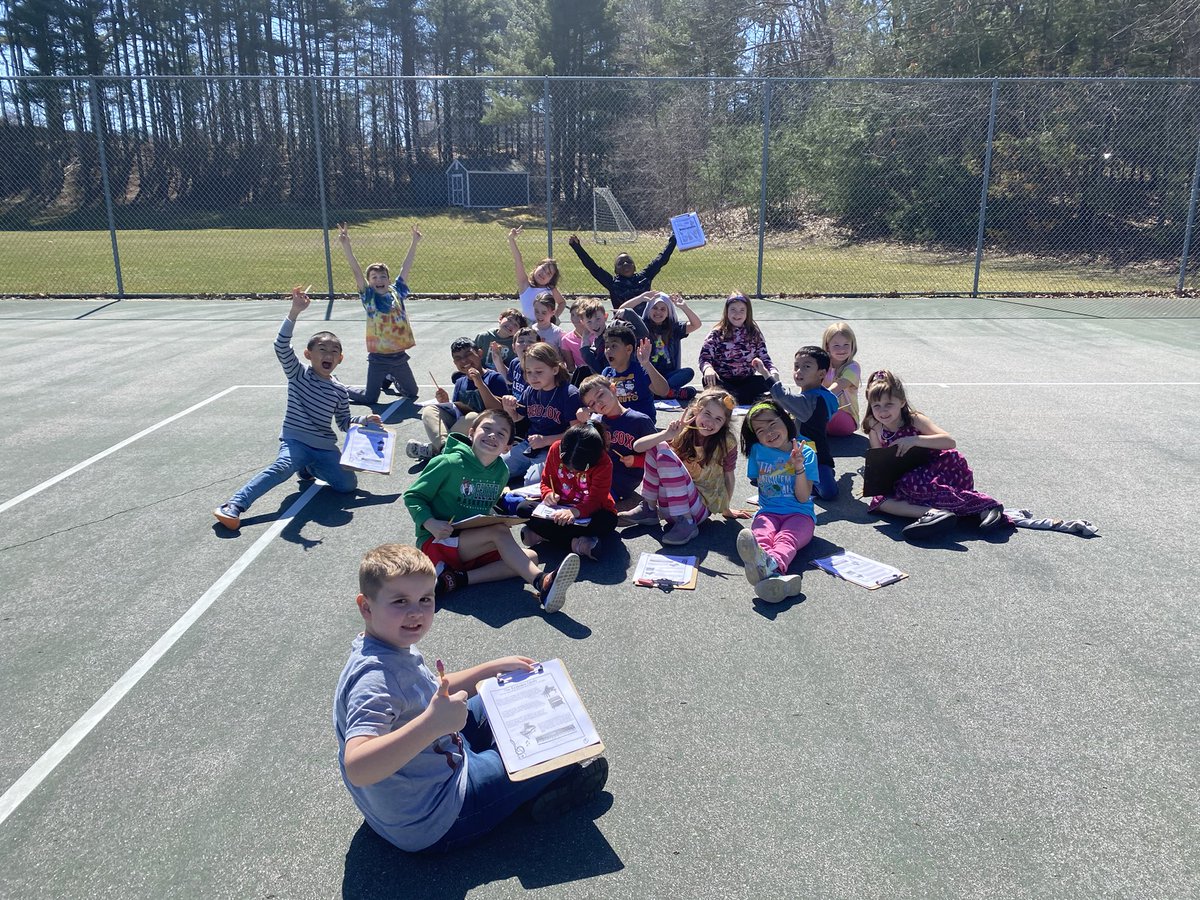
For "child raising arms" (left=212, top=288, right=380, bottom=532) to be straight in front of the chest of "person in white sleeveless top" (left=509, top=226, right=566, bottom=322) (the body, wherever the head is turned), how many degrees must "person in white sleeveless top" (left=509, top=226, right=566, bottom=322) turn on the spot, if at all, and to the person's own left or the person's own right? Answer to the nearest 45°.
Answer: approximately 45° to the person's own right

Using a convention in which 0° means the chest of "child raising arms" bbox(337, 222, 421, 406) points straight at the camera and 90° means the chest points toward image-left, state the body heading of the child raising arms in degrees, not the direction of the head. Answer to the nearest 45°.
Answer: approximately 0°

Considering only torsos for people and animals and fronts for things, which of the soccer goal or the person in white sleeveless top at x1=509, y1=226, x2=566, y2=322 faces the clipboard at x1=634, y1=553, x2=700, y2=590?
the person in white sleeveless top

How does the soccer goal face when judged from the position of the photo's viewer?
facing to the left of the viewer
